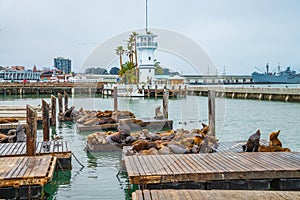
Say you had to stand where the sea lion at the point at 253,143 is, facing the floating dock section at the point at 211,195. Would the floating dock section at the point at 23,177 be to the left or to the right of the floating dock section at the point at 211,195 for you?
right
